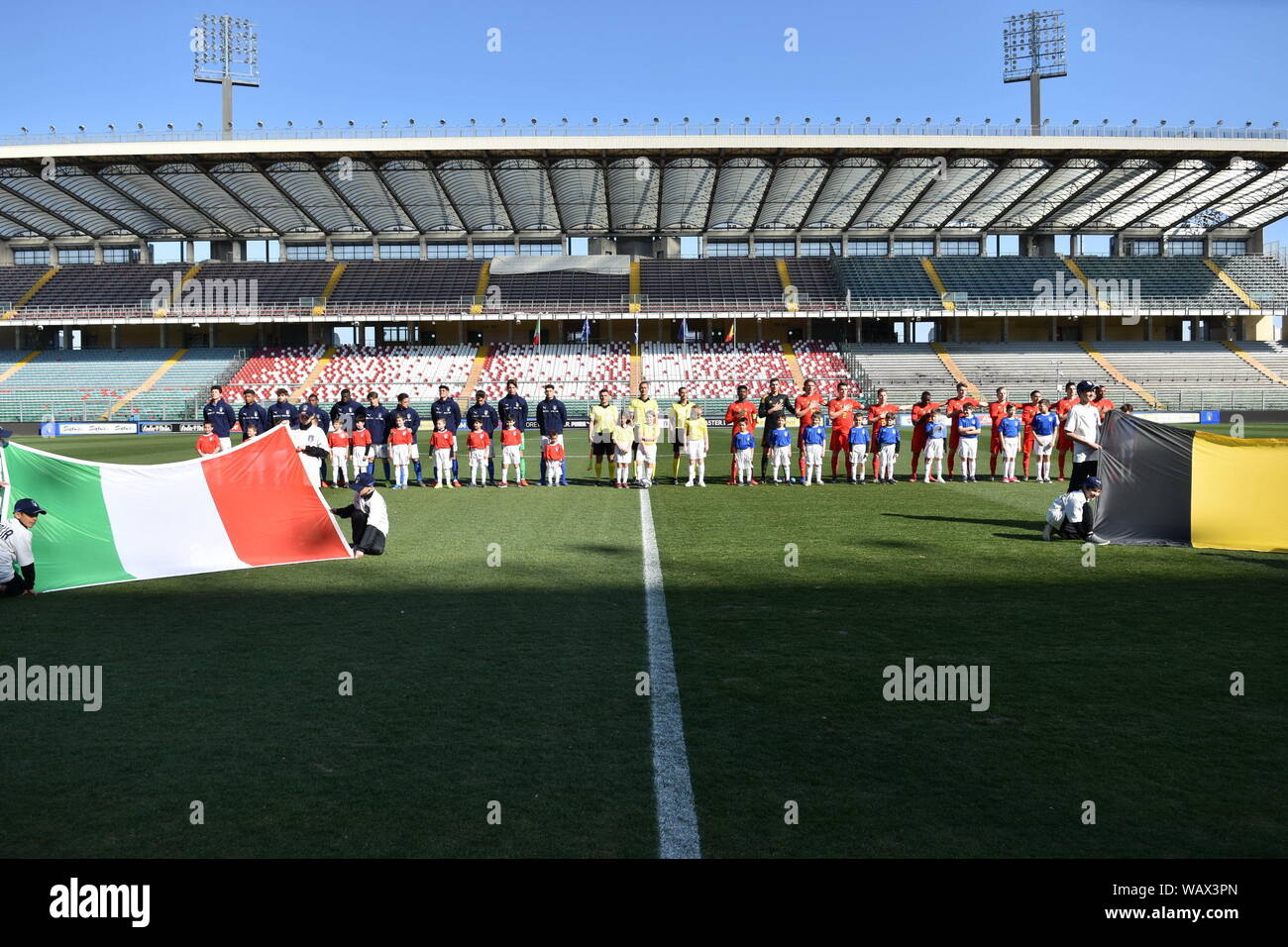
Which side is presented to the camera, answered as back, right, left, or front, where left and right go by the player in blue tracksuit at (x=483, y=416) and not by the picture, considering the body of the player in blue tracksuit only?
front

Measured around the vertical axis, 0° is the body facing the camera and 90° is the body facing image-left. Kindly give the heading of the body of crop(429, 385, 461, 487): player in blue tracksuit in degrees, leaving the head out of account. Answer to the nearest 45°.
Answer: approximately 0°

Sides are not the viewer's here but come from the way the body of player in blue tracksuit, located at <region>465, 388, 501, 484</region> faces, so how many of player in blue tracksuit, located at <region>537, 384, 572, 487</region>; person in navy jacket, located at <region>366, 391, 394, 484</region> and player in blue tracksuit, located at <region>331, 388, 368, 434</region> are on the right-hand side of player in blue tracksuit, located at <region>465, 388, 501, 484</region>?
2

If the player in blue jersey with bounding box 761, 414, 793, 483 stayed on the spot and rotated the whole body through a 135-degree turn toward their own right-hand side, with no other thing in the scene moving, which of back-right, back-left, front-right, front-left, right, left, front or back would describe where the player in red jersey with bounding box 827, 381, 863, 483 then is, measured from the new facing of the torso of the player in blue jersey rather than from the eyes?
right

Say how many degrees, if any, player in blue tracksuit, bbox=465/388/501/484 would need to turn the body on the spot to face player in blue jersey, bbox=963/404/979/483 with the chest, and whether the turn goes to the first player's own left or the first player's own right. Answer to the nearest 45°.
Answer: approximately 90° to the first player's own left

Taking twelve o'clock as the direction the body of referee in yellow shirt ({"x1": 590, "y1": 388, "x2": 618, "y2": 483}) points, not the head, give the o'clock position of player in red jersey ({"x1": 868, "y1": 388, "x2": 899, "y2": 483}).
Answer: The player in red jersey is roughly at 9 o'clock from the referee in yellow shirt.

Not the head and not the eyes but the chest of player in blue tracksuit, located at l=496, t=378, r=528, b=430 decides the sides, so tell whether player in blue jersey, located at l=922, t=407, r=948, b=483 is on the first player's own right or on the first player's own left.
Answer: on the first player's own left
